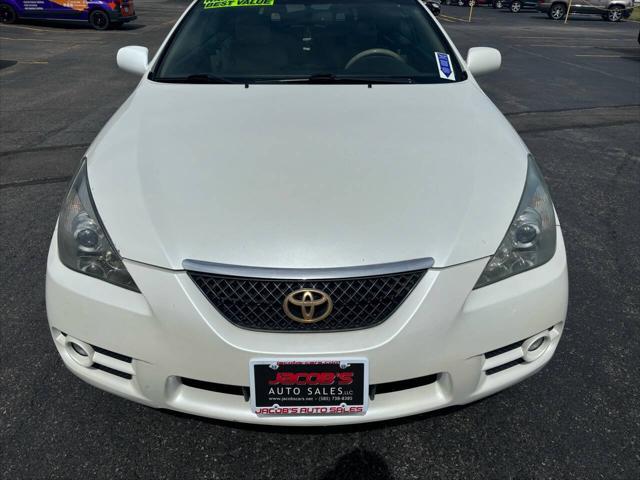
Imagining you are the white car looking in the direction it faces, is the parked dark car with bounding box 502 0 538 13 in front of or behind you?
behind

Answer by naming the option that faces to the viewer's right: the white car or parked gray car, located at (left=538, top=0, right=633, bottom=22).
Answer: the parked gray car

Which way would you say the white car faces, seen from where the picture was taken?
facing the viewer

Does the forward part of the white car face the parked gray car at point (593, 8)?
no

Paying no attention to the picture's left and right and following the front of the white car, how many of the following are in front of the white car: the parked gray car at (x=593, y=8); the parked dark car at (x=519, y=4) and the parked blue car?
0
